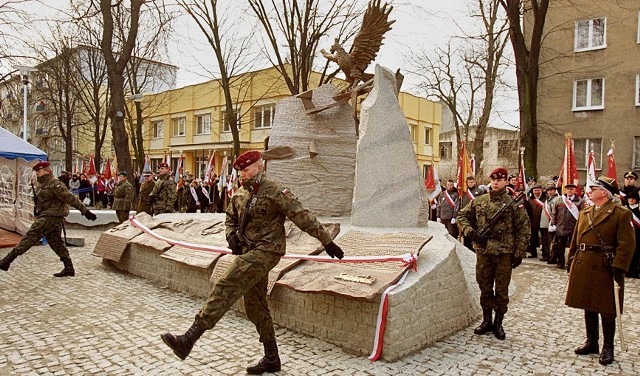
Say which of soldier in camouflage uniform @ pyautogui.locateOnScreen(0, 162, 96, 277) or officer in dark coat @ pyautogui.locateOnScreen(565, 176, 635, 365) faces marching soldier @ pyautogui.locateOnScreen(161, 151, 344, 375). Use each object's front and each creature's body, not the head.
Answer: the officer in dark coat

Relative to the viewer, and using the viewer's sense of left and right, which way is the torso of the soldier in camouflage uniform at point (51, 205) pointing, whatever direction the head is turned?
facing to the left of the viewer

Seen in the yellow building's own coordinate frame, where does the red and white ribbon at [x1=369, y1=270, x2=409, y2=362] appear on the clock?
The red and white ribbon is roughly at 10 o'clock from the yellow building.

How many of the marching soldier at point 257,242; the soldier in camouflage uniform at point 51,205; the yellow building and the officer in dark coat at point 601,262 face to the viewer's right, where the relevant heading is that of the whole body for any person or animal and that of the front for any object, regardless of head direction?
0

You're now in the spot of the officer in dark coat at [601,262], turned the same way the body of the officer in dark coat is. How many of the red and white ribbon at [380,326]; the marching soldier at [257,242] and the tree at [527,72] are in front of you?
2

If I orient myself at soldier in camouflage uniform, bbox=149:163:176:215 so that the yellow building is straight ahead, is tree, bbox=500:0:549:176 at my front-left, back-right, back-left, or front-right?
front-right

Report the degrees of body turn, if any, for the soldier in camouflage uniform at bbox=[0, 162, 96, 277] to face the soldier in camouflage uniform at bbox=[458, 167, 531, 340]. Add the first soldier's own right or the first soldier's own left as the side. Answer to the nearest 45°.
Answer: approximately 135° to the first soldier's own left

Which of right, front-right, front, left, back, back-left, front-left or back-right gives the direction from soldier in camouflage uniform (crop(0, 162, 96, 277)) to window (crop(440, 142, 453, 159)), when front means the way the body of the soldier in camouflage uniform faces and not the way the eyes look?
back-right

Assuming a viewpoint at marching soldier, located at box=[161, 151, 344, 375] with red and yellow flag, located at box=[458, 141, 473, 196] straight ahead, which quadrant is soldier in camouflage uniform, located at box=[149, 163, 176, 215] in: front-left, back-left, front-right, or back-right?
front-left

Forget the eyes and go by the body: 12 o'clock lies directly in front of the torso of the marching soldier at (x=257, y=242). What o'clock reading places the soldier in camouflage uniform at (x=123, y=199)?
The soldier in camouflage uniform is roughly at 4 o'clock from the marching soldier.

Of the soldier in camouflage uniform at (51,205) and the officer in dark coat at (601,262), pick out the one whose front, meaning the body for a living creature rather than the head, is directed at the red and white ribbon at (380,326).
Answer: the officer in dark coat

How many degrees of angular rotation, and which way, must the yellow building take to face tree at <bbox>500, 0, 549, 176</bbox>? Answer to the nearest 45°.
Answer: approximately 90° to its left

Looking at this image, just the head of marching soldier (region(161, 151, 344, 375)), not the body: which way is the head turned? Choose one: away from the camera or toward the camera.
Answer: toward the camera

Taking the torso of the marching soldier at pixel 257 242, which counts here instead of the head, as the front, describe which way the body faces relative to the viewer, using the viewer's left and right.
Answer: facing the viewer and to the left of the viewer
